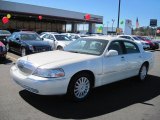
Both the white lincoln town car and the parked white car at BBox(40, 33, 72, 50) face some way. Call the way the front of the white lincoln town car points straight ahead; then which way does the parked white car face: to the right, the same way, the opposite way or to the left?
to the left

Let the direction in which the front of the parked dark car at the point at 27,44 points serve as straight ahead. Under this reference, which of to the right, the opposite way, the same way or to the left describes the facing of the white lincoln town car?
to the right

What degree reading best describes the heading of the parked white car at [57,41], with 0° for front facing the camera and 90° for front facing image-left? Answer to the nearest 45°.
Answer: approximately 315°

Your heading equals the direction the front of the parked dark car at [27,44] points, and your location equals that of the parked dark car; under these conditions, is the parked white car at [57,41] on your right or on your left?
on your left

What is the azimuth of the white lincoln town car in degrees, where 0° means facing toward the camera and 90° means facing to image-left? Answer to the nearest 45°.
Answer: approximately 45°

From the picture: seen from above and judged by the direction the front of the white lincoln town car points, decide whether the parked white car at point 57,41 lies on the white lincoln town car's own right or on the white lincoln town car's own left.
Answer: on the white lincoln town car's own right
